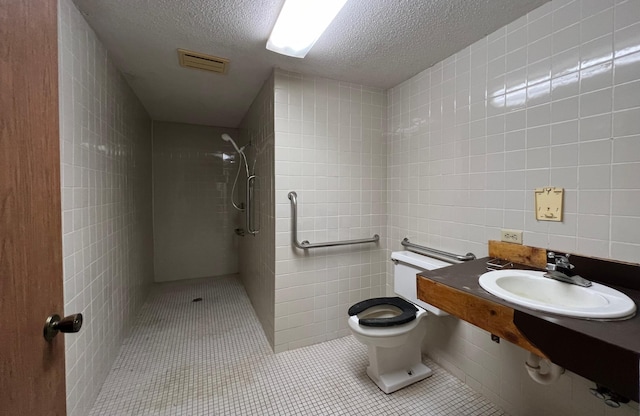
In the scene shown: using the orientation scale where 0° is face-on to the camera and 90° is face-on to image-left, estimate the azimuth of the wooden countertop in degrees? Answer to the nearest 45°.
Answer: approximately 45°

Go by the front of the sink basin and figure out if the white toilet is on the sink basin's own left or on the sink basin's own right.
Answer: on the sink basin's own right

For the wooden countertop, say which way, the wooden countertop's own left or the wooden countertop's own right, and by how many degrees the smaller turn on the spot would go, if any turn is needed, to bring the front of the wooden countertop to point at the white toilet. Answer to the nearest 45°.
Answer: approximately 90° to the wooden countertop's own right

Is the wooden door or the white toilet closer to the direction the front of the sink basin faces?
the wooden door

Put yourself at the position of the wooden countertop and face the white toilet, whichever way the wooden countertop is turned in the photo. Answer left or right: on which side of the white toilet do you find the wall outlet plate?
right

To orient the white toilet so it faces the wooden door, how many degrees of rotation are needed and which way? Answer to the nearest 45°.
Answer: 0° — it already faces it
